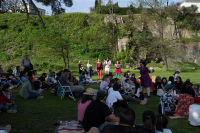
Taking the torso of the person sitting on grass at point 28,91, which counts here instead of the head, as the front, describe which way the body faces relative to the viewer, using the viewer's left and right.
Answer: facing to the right of the viewer

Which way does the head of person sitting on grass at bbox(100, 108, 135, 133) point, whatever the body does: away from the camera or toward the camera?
away from the camera

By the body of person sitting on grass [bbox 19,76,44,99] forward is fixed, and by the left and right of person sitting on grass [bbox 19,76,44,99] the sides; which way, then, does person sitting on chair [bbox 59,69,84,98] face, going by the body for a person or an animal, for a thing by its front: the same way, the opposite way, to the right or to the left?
the same way

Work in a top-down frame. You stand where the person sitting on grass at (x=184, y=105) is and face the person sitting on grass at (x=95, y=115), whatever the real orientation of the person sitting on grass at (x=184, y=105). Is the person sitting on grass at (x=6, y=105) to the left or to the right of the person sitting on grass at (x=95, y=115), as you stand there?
right

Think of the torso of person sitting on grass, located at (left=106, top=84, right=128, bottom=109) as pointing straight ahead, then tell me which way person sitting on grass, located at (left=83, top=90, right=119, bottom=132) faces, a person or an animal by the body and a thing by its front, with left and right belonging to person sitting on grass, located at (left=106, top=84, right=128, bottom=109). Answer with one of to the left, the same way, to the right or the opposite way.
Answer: the same way

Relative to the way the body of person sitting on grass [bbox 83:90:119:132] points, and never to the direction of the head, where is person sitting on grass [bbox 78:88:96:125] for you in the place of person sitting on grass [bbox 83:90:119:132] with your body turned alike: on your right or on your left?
on your left

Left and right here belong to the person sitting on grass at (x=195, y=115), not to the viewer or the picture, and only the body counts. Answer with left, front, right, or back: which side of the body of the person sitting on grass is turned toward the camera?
back

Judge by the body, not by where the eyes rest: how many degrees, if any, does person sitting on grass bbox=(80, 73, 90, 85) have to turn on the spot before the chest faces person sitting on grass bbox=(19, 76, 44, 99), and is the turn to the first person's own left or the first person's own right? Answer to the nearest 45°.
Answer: approximately 135° to the first person's own right

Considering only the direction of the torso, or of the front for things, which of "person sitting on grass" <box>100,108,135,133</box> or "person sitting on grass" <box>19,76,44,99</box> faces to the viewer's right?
"person sitting on grass" <box>19,76,44,99</box>

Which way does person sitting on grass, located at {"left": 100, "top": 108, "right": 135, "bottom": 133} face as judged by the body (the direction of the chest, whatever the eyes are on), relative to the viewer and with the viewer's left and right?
facing away from the viewer

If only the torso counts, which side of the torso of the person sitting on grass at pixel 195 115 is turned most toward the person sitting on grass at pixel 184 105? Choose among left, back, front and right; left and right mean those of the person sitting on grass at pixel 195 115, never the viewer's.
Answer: front

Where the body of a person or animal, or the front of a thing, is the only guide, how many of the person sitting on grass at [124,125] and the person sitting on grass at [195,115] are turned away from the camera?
2

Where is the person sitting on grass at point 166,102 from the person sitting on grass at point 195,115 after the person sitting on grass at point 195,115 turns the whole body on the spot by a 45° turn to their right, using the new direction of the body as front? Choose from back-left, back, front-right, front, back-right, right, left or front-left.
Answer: left
